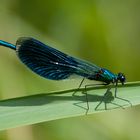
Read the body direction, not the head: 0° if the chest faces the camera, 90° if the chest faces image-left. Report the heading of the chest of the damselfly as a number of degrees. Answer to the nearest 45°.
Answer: approximately 270°
